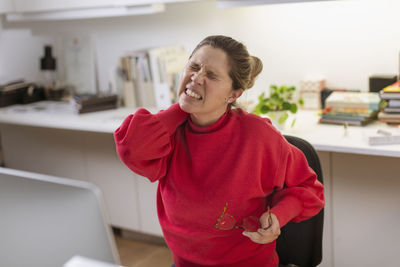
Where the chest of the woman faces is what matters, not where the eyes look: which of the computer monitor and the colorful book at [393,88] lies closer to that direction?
the computer monitor

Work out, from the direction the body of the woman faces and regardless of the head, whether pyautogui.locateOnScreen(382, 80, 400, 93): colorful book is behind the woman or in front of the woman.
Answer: behind

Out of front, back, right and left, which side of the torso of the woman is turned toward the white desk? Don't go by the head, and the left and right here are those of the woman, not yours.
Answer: back

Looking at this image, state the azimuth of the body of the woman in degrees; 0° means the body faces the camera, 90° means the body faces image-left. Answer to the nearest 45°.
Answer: approximately 45°

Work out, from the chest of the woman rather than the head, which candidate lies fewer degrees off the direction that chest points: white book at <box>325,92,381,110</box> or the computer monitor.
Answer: the computer monitor

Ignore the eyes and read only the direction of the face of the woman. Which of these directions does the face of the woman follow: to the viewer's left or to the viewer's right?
to the viewer's left
